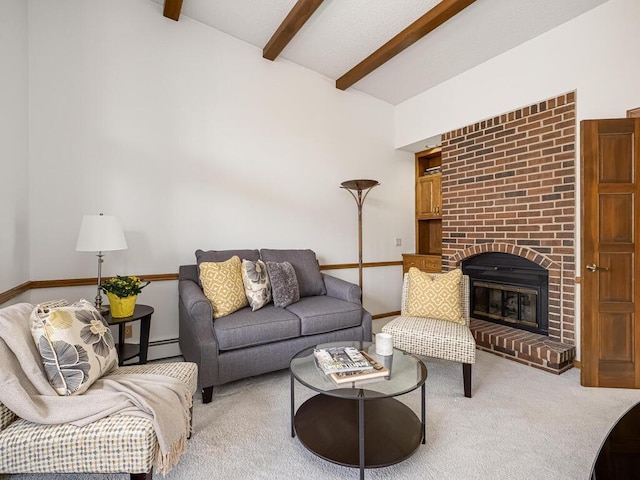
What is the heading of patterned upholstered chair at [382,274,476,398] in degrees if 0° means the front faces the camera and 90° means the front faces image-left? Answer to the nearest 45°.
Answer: approximately 45°

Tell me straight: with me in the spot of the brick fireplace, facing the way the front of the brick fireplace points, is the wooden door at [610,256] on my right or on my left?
on my left

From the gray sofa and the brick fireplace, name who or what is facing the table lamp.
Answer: the brick fireplace

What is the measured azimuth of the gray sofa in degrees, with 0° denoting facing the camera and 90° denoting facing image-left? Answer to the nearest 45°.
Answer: approximately 315°

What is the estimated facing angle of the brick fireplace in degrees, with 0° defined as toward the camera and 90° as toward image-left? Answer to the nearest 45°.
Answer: approximately 45°

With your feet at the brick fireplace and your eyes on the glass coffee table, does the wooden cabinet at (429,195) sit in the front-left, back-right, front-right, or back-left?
back-right

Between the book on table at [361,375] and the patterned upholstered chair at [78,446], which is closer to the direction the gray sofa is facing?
the book on table

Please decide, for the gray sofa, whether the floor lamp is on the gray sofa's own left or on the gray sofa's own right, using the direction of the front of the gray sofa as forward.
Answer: on the gray sofa's own left

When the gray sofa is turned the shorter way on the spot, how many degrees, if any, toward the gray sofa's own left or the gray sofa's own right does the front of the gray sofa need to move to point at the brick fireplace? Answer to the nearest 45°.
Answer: approximately 45° to the gray sofa's own left
